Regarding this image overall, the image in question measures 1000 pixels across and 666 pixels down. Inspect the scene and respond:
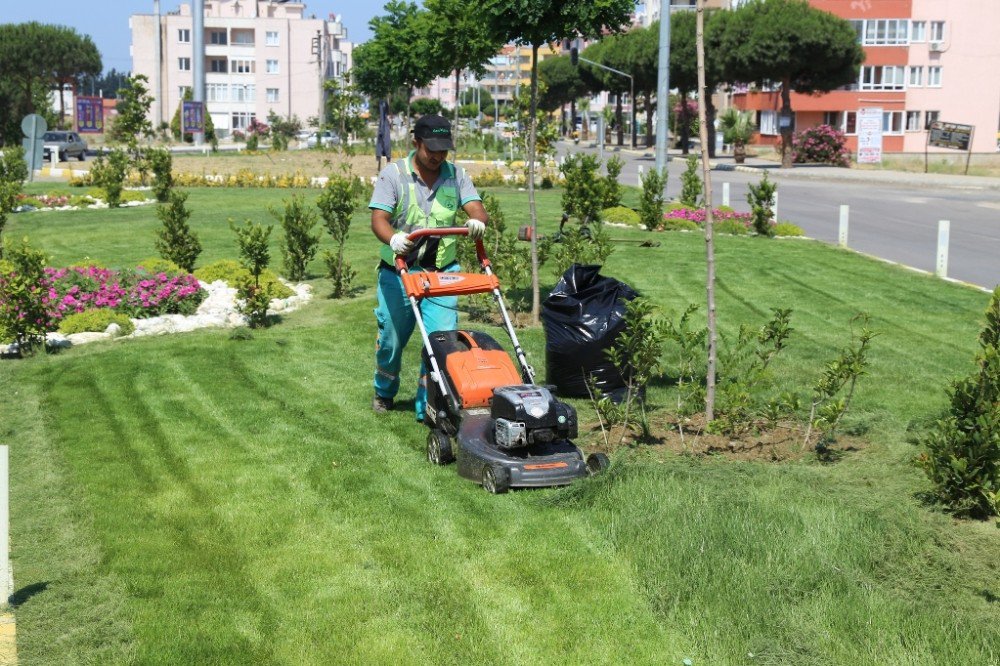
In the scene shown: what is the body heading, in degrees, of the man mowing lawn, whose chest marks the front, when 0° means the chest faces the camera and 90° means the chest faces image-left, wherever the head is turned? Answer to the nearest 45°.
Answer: approximately 315°

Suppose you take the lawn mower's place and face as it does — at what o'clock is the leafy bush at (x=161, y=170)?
The leafy bush is roughly at 7 o'clock from the lawn mower.

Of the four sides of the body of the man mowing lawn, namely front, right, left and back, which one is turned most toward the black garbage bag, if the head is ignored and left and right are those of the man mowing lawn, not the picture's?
left

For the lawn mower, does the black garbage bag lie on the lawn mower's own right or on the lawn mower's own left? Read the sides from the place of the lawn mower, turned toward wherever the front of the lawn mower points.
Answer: on the lawn mower's own left

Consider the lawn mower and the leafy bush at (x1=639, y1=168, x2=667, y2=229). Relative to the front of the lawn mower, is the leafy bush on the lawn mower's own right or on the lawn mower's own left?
on the lawn mower's own left

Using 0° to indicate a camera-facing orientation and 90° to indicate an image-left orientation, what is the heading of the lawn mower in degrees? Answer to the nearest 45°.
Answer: approximately 315°

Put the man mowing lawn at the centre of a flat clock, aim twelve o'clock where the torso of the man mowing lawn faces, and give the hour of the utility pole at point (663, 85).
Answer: The utility pole is roughly at 8 o'clock from the man mowing lawn.

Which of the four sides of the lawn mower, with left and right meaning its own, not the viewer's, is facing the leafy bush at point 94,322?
back
